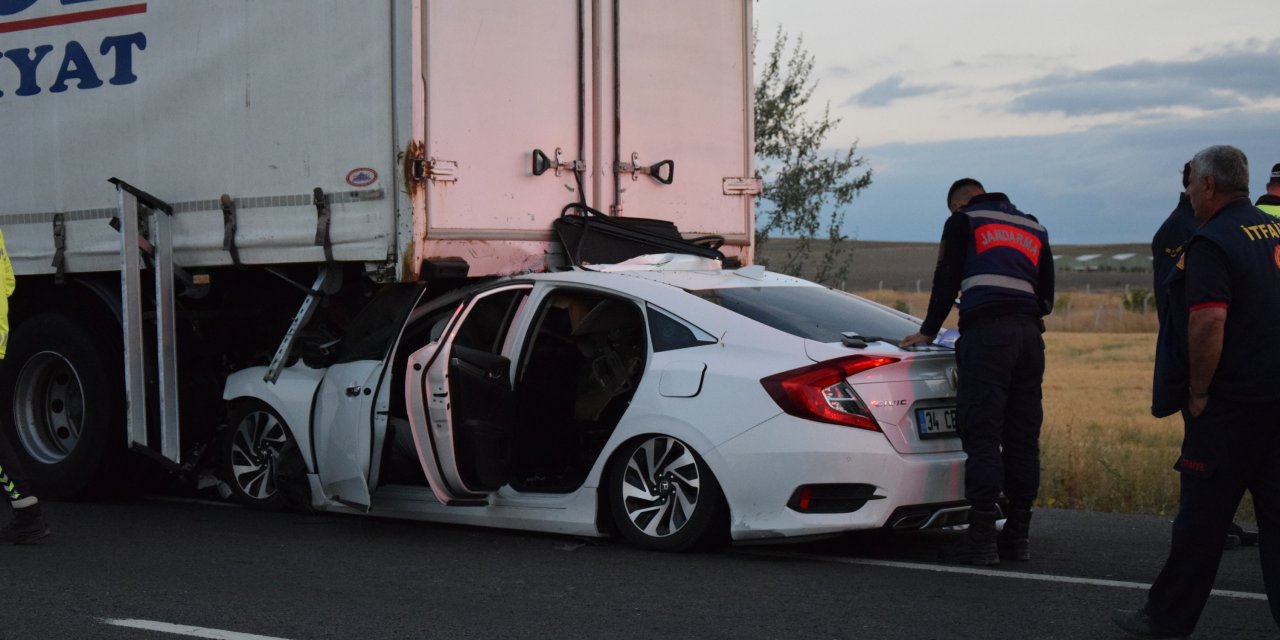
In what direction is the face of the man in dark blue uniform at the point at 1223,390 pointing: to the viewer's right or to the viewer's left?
to the viewer's left

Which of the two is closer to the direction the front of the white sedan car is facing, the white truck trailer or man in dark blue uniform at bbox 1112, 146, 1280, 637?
the white truck trailer

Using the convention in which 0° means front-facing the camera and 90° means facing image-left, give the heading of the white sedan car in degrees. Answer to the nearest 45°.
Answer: approximately 135°

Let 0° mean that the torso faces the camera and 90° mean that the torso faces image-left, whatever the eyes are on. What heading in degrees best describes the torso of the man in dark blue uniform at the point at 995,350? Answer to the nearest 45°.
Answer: approximately 135°

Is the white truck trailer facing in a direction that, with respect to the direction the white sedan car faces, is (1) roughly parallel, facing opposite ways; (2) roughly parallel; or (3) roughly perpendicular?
roughly parallel

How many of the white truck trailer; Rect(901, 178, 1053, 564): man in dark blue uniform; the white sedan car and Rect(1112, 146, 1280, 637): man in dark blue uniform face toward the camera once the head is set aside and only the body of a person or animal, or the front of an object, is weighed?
0

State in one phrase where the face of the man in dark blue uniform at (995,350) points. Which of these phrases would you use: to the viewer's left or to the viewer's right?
to the viewer's left

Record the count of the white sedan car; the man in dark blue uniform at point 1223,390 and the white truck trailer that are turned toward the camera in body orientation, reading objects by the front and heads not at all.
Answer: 0

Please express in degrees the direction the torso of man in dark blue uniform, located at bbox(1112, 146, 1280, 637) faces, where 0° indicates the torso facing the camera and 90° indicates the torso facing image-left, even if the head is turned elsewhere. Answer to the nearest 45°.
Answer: approximately 135°

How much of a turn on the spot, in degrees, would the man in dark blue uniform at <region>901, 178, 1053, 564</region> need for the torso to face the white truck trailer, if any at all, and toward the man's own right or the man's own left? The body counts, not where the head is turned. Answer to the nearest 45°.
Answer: approximately 45° to the man's own left

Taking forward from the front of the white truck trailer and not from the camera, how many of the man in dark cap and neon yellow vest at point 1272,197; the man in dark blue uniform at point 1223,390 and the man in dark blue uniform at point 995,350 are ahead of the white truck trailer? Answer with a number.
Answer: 0

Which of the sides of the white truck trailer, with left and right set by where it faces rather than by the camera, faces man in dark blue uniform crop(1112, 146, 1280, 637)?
back

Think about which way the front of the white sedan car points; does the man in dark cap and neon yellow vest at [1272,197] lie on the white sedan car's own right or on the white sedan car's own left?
on the white sedan car's own right

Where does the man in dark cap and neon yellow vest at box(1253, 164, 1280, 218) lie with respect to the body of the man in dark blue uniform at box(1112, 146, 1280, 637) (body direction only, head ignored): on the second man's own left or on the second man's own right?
on the second man's own right

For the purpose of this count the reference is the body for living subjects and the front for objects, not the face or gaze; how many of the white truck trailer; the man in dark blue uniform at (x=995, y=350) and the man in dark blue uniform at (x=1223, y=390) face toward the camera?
0

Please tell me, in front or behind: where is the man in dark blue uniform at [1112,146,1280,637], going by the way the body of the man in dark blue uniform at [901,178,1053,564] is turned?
behind

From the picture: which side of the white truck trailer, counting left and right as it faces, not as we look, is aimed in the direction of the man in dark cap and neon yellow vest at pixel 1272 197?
back

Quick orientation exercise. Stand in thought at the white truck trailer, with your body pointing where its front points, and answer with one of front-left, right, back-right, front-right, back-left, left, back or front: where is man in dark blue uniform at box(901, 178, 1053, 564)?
back

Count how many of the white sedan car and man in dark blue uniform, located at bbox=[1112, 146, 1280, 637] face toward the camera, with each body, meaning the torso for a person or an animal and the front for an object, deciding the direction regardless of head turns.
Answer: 0
